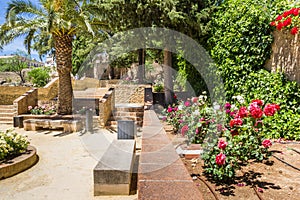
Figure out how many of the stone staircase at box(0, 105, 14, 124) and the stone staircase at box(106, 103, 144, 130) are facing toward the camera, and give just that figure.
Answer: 2

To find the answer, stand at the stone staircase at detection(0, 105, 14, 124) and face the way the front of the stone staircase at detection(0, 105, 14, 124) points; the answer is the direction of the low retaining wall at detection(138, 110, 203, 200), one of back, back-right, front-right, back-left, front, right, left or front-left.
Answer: front

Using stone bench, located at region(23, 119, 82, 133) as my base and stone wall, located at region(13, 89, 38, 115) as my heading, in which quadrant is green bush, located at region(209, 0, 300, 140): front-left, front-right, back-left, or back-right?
back-right

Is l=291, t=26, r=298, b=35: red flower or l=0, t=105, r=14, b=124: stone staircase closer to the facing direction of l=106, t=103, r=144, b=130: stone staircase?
the red flower

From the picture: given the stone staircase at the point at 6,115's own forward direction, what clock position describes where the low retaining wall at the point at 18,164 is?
The low retaining wall is roughly at 12 o'clock from the stone staircase.

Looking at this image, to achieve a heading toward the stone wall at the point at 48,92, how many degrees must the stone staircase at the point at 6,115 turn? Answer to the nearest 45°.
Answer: approximately 135° to its left

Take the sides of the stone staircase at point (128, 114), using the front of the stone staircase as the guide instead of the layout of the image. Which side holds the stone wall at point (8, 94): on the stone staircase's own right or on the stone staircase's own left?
on the stone staircase's own right

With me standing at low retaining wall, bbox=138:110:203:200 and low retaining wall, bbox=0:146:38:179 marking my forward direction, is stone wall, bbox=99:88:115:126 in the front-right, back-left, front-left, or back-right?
front-right

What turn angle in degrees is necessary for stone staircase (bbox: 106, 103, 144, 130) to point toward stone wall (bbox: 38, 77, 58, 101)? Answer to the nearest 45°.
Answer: approximately 135° to its right

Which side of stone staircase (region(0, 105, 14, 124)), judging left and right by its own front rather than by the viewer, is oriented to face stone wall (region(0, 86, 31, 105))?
back

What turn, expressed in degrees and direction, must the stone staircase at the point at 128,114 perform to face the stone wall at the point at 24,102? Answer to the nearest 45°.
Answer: approximately 90° to its right

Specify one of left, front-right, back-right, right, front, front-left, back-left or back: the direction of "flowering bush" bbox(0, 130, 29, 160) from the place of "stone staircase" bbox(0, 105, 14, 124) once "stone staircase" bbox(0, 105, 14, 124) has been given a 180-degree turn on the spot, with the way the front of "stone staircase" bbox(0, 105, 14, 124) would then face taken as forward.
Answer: back

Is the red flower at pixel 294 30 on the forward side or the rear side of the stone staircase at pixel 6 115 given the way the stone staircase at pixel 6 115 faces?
on the forward side

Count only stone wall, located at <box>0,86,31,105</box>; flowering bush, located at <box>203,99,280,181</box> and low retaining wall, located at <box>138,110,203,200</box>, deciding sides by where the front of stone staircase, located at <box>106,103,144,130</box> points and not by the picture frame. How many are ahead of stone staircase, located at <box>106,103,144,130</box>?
2

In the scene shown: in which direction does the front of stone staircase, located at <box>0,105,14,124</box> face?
toward the camera

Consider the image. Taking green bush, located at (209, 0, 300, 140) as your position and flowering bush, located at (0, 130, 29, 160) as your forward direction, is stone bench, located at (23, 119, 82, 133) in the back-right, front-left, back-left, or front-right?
front-right

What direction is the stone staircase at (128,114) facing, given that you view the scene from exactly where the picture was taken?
facing the viewer
